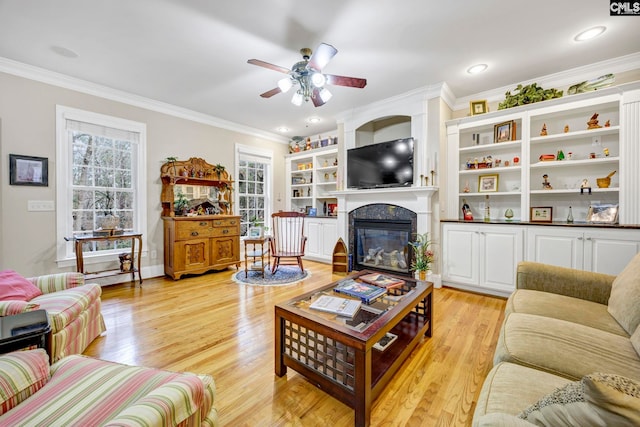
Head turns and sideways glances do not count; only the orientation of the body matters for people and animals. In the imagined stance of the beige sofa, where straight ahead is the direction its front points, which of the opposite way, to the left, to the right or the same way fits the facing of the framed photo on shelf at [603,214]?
to the left

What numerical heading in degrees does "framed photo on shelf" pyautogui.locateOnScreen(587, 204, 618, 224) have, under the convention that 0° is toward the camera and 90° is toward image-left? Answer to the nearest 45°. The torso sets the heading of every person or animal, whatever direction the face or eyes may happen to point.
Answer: approximately 0°

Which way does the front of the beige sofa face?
to the viewer's left

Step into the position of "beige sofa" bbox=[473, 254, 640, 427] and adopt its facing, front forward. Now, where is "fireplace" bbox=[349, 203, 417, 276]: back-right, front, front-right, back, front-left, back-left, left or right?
front-right

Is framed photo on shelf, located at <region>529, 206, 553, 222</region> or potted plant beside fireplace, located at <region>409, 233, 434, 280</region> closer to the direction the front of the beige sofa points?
the potted plant beside fireplace

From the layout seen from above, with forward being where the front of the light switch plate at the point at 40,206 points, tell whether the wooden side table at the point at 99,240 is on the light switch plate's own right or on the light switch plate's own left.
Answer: on the light switch plate's own left

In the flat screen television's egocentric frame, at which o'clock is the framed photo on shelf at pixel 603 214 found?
The framed photo on shelf is roughly at 8 o'clock from the flat screen television.

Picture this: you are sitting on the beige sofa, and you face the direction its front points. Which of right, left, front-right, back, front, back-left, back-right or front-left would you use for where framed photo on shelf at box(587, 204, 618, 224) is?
right

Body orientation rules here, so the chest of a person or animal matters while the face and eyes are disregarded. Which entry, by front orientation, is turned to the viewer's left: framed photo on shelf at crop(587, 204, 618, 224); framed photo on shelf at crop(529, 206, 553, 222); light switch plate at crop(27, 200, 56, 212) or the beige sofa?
the beige sofa

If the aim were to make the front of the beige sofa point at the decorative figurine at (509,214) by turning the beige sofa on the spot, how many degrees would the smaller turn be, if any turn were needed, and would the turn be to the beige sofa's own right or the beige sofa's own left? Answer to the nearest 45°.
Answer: approximately 90° to the beige sofa's own right

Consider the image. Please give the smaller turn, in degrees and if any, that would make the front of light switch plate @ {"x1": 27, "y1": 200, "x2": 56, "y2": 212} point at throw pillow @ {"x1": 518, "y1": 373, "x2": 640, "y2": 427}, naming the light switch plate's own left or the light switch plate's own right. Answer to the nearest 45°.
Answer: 0° — it already faces it

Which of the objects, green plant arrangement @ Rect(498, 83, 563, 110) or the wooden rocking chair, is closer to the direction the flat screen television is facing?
the wooden rocking chair

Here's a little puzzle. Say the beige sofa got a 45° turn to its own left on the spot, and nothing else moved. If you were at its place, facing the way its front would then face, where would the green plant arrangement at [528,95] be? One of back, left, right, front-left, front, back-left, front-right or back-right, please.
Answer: back-right

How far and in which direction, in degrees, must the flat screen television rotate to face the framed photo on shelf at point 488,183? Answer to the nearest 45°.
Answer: approximately 135° to its left
